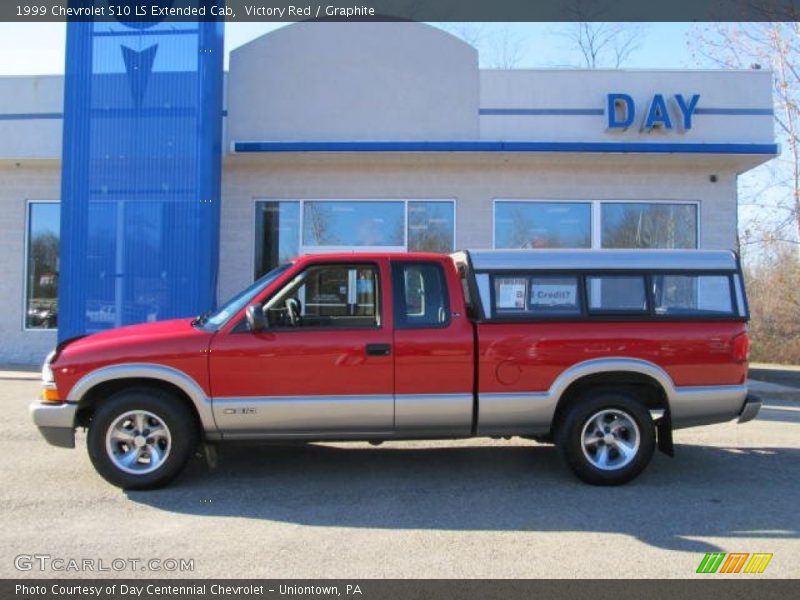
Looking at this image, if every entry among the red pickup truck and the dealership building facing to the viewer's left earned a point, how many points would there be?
1

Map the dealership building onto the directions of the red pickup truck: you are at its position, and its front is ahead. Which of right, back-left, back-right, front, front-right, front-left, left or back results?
right

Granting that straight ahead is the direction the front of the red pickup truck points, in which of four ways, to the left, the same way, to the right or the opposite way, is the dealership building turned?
to the left

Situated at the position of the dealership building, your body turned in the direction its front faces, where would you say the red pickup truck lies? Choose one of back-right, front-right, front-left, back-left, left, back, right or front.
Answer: front

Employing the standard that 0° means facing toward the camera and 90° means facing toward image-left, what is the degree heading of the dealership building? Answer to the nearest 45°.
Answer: approximately 0°

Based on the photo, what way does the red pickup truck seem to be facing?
to the viewer's left
